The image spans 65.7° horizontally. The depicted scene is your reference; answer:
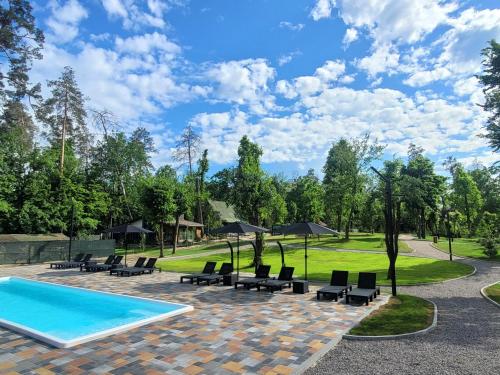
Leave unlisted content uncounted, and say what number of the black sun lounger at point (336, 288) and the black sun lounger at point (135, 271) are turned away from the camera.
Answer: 0

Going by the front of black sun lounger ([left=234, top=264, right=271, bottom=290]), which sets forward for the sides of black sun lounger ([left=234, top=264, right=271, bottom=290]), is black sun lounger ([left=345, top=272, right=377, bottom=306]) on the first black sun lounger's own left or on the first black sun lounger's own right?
on the first black sun lounger's own left

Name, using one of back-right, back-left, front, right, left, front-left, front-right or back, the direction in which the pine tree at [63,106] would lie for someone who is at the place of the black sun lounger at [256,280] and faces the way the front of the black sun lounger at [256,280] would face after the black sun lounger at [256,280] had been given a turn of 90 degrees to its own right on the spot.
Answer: front

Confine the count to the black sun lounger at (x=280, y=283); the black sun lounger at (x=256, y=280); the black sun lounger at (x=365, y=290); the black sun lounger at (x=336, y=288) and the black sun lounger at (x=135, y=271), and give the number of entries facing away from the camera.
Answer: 0

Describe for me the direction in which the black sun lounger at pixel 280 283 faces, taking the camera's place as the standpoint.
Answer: facing the viewer and to the left of the viewer

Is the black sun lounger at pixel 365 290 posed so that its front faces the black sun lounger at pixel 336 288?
no

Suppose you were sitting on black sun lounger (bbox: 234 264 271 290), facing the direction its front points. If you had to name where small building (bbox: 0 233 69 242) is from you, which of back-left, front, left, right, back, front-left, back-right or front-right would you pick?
right

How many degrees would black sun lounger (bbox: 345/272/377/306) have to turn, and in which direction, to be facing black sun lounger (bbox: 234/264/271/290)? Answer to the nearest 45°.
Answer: approximately 45° to its right

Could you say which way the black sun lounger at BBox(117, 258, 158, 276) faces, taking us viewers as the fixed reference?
facing to the left of the viewer

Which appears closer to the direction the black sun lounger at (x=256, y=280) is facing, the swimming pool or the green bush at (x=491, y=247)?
the swimming pool

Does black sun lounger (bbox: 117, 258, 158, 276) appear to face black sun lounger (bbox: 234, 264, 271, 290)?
no

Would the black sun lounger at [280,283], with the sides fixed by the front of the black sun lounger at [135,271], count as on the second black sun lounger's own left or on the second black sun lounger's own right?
on the second black sun lounger's own left

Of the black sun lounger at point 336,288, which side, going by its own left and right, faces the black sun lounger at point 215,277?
right

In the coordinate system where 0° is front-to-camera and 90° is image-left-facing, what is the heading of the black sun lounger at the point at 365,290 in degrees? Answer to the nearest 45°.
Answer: approximately 45°

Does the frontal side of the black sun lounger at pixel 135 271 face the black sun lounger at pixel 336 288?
no

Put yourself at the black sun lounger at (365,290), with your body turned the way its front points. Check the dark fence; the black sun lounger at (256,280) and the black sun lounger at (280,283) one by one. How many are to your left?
0
